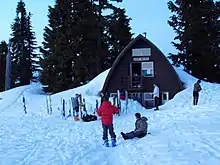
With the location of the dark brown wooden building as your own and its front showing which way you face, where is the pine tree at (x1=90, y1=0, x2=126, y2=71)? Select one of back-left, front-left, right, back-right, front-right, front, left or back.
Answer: back-right

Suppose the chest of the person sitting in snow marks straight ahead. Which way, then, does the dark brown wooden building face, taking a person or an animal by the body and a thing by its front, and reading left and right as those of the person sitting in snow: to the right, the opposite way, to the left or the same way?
to the left

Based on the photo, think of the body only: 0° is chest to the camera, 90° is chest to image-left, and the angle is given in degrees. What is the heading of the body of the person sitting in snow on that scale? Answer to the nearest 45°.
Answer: approximately 90°

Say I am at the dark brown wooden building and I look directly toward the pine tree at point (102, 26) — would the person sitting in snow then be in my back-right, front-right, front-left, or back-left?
back-left

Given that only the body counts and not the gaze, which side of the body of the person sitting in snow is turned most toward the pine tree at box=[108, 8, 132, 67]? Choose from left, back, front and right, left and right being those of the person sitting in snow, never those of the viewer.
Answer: right

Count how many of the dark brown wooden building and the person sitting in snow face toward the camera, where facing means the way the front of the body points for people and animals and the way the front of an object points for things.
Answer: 1

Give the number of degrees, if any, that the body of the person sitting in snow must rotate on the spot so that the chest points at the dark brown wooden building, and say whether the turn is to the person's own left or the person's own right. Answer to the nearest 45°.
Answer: approximately 90° to the person's own right

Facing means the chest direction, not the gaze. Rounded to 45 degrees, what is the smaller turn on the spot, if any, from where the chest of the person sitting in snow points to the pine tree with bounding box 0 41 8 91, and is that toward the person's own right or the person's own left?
approximately 45° to the person's own right

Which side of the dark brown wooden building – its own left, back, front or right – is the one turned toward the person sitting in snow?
front

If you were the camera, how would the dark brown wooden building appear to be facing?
facing the viewer

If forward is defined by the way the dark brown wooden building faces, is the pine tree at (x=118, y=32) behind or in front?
behind
